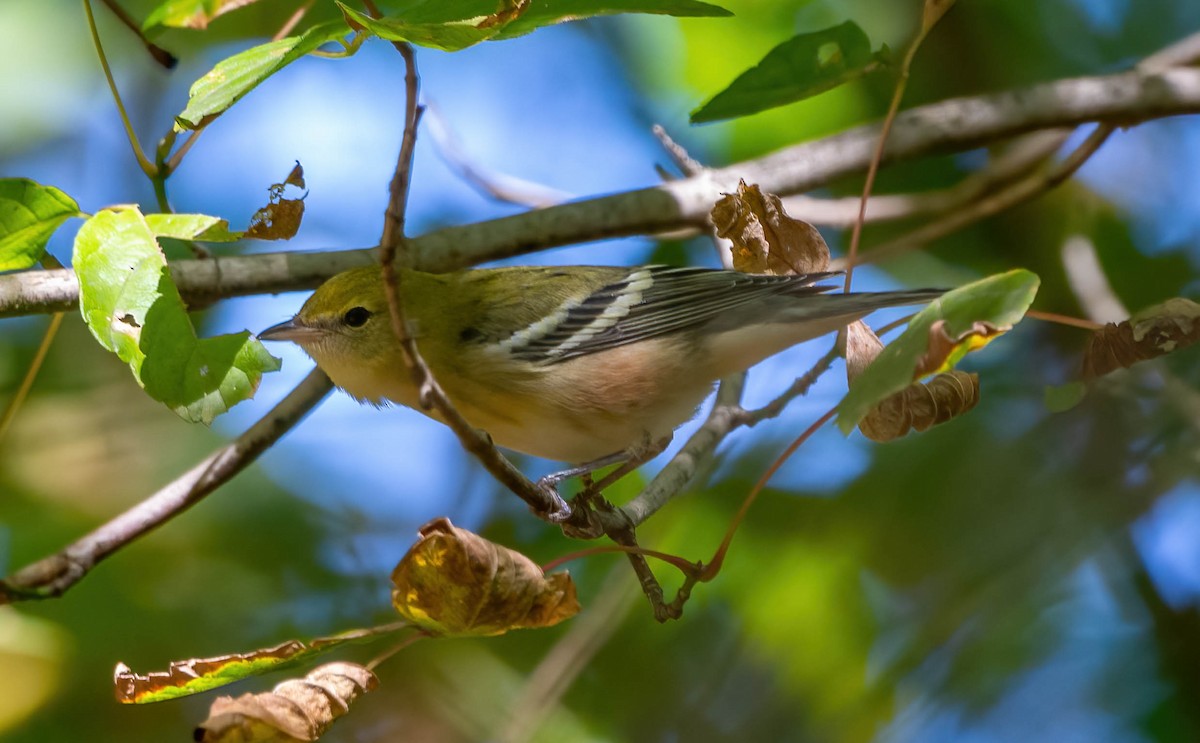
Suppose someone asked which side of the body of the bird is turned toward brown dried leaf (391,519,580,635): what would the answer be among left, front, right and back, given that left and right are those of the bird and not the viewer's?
left

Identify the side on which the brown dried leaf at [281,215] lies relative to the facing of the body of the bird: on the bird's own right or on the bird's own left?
on the bird's own left

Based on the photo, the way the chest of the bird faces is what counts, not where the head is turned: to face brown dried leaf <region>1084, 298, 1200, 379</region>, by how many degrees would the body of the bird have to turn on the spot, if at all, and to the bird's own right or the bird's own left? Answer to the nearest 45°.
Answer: approximately 135° to the bird's own left

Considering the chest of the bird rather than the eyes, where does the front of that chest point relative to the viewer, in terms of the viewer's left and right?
facing to the left of the viewer

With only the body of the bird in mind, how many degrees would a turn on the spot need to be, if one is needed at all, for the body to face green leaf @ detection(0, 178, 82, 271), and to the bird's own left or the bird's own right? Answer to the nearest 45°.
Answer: approximately 45° to the bird's own left
